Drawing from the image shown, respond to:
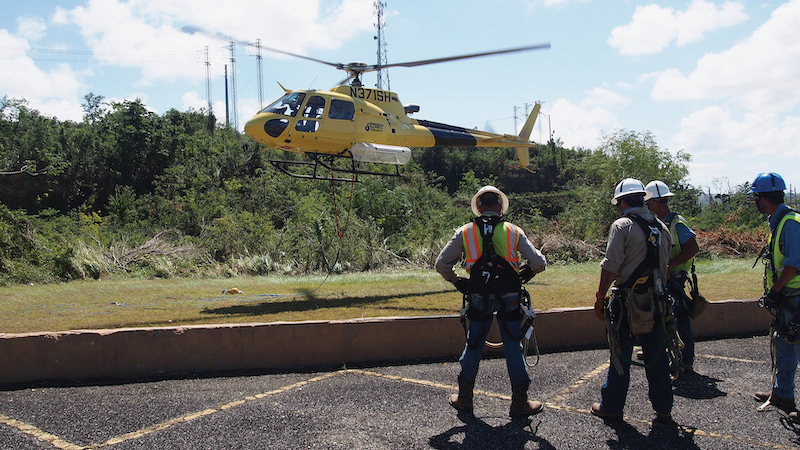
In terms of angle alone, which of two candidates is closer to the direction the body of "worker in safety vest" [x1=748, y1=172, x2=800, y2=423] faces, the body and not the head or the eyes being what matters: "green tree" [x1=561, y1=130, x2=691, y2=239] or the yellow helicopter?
the yellow helicopter

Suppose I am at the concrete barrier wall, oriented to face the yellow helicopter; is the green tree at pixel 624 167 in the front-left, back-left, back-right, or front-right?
front-right

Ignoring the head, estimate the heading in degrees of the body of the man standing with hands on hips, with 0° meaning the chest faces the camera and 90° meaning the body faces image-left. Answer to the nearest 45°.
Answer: approximately 180°

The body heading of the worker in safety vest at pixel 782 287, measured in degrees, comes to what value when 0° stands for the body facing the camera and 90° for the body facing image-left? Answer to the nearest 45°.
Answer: approximately 90°

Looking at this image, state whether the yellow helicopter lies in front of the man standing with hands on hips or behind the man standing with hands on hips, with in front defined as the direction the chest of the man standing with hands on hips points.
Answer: in front

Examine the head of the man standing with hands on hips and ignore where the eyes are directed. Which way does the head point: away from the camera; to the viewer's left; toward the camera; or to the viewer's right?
away from the camera

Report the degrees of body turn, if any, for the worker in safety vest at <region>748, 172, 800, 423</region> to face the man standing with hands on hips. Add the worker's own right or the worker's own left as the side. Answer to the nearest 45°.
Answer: approximately 45° to the worker's own left

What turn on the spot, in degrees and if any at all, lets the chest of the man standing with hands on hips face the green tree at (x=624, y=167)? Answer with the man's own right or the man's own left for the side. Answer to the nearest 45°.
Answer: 0° — they already face it

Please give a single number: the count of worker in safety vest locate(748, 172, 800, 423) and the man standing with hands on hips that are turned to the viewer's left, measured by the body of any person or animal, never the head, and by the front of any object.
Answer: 1

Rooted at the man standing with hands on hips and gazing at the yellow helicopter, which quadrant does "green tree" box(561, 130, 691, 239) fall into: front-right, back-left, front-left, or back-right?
front-right

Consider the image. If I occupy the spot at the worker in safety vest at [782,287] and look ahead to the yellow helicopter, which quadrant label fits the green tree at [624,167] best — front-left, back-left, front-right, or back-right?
front-right

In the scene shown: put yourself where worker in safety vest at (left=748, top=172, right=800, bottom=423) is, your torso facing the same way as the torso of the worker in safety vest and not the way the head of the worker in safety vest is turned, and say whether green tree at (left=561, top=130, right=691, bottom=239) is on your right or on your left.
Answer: on your right

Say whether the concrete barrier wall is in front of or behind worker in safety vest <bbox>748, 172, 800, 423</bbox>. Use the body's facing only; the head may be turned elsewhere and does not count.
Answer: in front

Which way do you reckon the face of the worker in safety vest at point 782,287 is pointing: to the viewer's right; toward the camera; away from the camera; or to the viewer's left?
to the viewer's left

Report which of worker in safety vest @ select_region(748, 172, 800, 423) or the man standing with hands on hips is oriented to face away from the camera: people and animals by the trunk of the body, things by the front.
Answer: the man standing with hands on hips

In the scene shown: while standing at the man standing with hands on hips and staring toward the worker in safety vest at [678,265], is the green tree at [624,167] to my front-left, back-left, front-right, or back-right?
front-left
